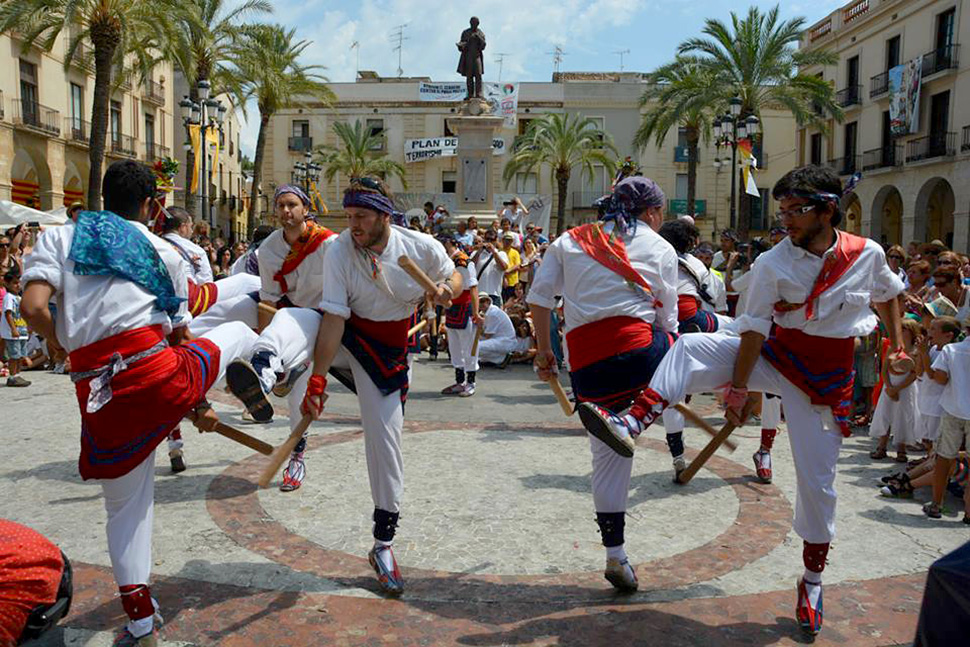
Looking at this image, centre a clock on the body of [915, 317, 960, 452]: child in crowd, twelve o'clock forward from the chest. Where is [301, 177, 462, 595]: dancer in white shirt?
The dancer in white shirt is roughly at 10 o'clock from the child in crowd.

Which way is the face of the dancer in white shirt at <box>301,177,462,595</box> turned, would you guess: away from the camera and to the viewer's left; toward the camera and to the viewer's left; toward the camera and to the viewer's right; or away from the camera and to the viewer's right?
toward the camera and to the viewer's left

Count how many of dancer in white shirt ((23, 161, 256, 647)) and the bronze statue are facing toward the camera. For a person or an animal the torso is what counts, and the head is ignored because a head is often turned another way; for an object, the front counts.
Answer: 1

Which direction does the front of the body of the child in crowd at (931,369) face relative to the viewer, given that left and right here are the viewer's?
facing to the left of the viewer

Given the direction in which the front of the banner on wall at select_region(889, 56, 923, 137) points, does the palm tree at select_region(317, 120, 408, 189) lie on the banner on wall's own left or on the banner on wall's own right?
on the banner on wall's own right

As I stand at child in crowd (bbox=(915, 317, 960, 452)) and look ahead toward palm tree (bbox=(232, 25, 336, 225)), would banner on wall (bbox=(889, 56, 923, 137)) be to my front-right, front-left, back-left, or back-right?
front-right

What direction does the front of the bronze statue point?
toward the camera

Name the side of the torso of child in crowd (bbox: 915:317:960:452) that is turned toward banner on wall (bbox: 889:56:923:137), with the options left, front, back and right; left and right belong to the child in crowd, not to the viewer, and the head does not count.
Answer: right

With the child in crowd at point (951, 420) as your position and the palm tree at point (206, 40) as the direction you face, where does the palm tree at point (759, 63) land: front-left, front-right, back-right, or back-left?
front-right

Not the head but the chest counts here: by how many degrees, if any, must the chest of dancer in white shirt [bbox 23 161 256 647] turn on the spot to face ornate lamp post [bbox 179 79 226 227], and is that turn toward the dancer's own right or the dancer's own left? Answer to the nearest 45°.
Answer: approximately 45° to the dancer's own left

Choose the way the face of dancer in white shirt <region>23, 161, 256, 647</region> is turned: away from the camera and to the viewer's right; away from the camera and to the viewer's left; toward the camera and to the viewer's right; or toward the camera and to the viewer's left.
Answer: away from the camera and to the viewer's right

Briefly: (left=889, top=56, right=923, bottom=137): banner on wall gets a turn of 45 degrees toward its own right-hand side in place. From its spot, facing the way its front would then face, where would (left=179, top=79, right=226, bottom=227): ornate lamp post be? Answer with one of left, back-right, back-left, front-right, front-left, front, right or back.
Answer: front-left

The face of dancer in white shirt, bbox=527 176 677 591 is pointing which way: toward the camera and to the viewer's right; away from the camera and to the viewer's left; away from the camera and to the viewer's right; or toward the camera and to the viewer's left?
away from the camera and to the viewer's right

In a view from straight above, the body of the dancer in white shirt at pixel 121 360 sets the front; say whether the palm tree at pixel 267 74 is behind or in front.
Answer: in front

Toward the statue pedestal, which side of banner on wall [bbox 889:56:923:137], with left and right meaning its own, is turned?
front

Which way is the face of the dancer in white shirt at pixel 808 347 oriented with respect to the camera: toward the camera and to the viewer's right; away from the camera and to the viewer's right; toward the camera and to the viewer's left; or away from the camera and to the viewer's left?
toward the camera and to the viewer's left

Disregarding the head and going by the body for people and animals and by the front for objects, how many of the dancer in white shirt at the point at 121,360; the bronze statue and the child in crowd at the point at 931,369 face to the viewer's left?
1

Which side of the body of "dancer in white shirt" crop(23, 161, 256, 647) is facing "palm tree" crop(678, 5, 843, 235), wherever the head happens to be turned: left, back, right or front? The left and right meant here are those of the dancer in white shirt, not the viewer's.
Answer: front

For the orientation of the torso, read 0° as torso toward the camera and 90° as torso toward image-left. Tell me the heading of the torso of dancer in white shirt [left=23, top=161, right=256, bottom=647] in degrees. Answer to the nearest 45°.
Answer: approximately 225°
